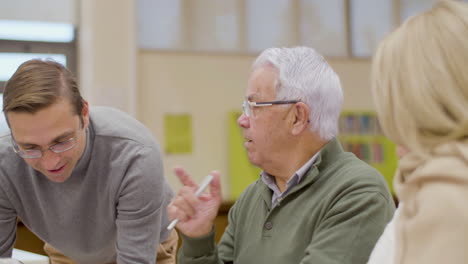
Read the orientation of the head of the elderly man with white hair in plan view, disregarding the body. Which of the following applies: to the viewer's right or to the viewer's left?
to the viewer's left

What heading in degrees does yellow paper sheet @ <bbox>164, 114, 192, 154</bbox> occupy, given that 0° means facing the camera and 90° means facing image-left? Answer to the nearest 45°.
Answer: approximately 0°

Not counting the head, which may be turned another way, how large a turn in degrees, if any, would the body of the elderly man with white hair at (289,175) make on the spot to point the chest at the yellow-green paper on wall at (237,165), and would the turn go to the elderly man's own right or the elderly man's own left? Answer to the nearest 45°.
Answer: approximately 135° to the elderly man's own right

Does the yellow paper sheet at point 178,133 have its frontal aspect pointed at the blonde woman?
yes

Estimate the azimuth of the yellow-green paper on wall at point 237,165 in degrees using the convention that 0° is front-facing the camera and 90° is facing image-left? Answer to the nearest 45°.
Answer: approximately 0°

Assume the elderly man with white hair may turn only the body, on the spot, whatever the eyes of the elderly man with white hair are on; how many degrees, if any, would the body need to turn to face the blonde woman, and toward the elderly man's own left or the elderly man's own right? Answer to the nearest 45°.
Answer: approximately 45° to the elderly man's own left
